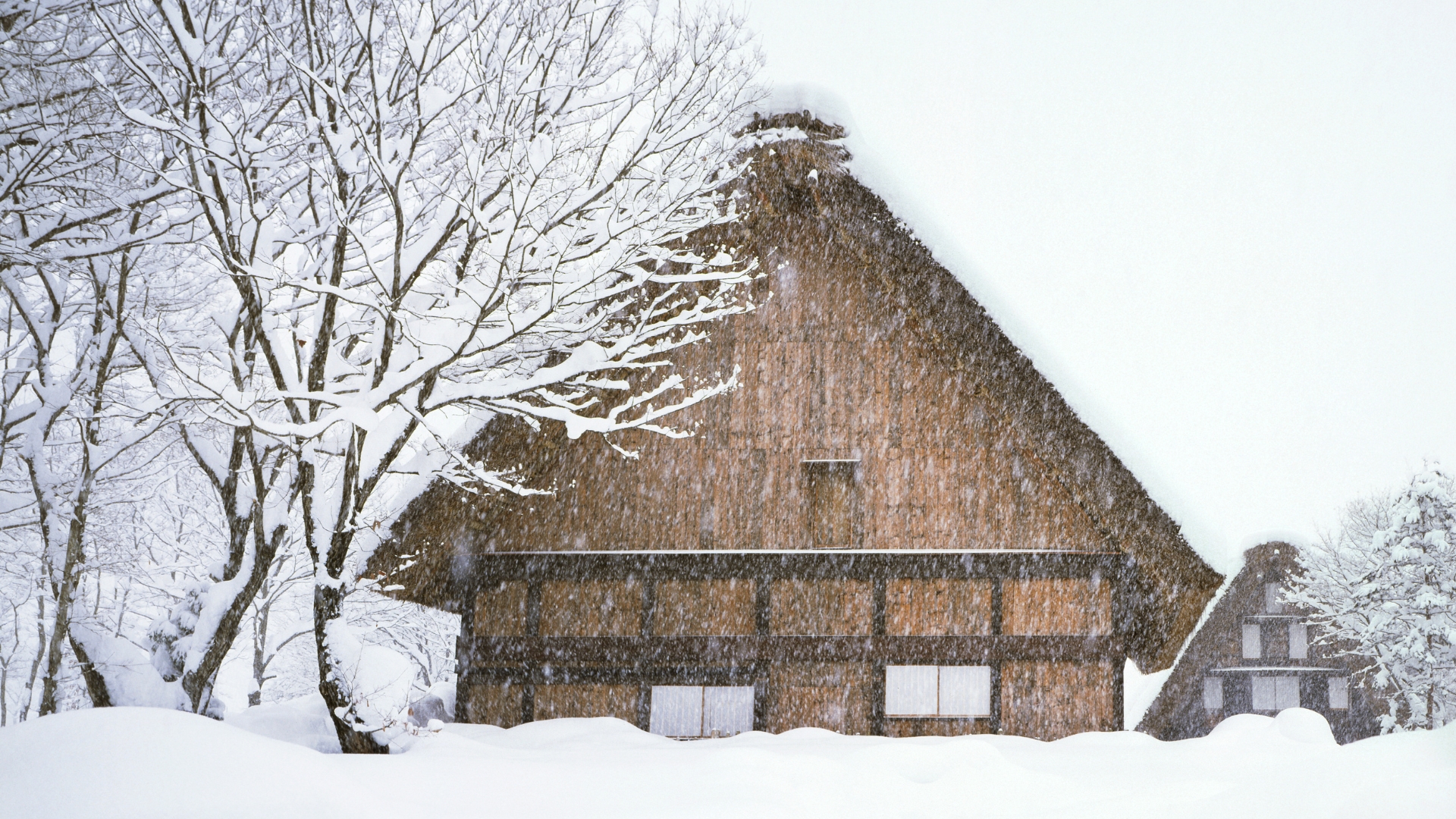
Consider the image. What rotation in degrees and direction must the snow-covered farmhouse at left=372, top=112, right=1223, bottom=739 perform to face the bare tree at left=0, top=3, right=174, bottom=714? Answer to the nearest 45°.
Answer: approximately 90° to its right

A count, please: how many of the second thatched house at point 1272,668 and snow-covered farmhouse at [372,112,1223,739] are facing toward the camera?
2

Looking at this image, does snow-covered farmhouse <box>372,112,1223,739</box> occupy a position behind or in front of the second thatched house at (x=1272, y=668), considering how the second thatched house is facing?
in front

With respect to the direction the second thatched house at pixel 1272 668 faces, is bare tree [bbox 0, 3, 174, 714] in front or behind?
in front

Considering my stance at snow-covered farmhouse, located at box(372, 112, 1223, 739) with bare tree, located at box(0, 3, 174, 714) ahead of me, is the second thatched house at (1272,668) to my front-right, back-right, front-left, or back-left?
back-right

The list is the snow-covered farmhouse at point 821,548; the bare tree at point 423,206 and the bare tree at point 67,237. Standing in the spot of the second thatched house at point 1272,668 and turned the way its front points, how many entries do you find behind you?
0

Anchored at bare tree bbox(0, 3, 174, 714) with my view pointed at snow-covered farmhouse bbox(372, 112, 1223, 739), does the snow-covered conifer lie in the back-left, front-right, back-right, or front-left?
front-left

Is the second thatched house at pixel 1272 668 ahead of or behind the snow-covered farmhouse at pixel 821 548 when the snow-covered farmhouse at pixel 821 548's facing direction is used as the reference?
behind

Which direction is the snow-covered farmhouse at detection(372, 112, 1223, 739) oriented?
toward the camera

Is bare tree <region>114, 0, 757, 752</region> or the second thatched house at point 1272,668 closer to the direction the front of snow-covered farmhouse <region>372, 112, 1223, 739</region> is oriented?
the bare tree
